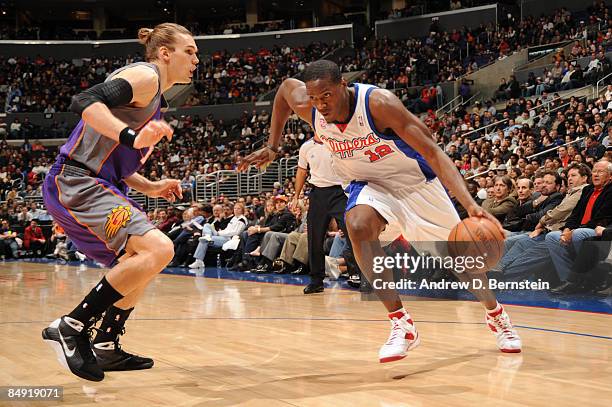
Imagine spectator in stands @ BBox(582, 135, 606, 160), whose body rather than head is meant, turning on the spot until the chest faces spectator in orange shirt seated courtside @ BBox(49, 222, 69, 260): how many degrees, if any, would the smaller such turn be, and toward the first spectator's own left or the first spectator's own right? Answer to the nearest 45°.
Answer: approximately 45° to the first spectator's own right

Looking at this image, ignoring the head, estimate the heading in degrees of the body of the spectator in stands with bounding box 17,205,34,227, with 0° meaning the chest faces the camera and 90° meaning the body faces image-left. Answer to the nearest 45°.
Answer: approximately 0°

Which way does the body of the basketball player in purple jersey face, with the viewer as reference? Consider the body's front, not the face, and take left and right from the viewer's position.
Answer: facing to the right of the viewer

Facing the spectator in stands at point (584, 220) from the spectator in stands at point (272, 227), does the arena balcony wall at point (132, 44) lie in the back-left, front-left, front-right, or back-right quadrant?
back-left

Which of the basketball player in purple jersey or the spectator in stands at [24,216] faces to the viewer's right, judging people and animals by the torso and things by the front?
the basketball player in purple jersey

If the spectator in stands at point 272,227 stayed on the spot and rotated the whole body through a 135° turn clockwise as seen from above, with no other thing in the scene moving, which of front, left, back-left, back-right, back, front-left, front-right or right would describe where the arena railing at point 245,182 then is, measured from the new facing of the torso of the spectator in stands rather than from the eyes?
front

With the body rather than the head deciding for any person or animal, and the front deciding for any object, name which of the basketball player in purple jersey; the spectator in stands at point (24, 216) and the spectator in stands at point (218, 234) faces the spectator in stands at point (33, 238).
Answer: the spectator in stands at point (24, 216)

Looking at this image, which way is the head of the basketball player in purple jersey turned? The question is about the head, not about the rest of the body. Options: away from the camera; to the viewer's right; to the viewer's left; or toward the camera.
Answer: to the viewer's right

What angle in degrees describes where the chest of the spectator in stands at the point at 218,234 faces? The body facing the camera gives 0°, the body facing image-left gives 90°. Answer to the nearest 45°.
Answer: approximately 45°

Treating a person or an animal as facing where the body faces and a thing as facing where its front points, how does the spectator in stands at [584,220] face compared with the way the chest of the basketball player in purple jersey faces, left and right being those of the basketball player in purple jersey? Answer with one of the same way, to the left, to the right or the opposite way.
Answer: the opposite way

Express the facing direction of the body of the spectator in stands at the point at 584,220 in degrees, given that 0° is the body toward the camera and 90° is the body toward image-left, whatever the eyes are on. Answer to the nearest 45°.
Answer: approximately 45°
